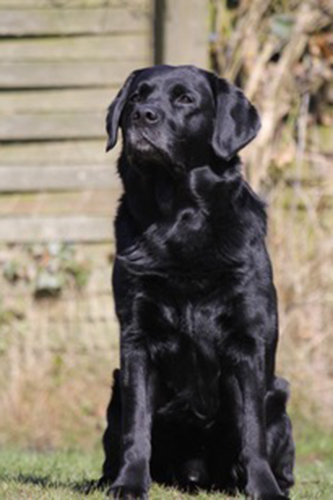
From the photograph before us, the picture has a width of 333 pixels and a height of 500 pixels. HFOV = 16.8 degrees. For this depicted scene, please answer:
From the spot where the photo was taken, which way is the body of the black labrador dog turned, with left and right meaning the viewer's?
facing the viewer
